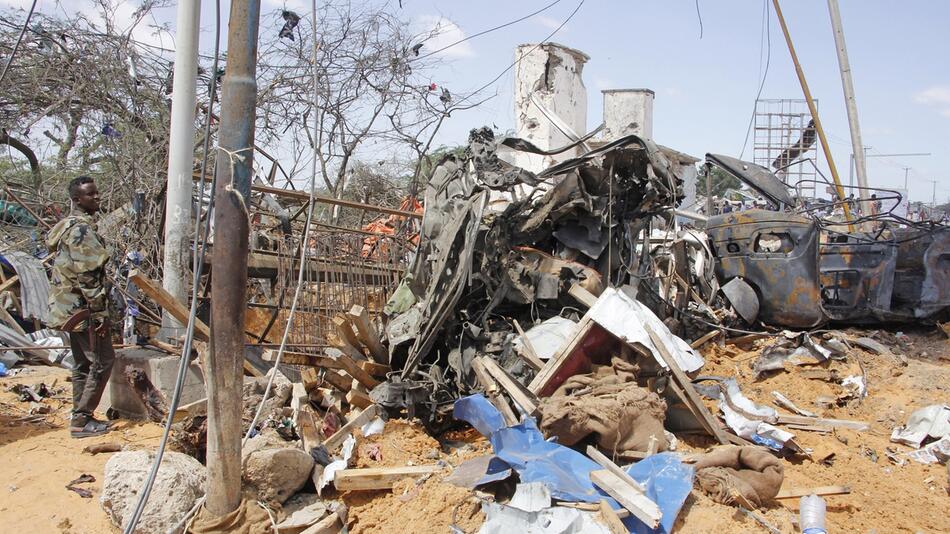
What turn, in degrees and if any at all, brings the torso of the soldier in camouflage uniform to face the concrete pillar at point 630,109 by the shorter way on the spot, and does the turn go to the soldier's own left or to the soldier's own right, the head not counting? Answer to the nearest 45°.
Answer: approximately 45° to the soldier's own left

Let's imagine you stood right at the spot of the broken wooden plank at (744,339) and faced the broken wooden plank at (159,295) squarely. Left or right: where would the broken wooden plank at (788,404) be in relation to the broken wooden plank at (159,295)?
left

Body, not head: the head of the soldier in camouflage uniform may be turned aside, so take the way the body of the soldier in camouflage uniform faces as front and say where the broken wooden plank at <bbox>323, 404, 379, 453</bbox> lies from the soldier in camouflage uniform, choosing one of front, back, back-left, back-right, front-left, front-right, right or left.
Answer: front-right

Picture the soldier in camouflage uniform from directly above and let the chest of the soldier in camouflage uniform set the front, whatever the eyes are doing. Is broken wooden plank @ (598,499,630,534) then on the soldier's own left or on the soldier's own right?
on the soldier's own right

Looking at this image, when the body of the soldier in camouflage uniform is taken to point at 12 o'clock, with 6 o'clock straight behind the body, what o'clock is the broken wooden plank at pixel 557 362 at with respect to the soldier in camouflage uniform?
The broken wooden plank is roughly at 1 o'clock from the soldier in camouflage uniform.

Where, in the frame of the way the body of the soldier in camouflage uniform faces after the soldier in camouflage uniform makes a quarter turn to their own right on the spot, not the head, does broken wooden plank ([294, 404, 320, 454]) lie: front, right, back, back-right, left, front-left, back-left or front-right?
front-left

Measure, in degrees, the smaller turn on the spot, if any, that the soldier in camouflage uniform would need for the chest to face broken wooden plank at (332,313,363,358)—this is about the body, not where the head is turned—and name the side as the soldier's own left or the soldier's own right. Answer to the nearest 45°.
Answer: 0° — they already face it

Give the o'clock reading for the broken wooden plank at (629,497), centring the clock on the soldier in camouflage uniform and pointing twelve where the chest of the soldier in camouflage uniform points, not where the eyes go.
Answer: The broken wooden plank is roughly at 2 o'clock from the soldier in camouflage uniform.

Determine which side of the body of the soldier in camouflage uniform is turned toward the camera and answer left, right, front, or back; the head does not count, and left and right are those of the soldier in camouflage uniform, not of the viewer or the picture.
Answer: right

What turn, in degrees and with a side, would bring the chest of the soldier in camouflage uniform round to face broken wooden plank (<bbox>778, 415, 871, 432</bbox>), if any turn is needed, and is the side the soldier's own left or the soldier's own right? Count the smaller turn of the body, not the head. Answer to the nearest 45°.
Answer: approximately 45° to the soldier's own right
